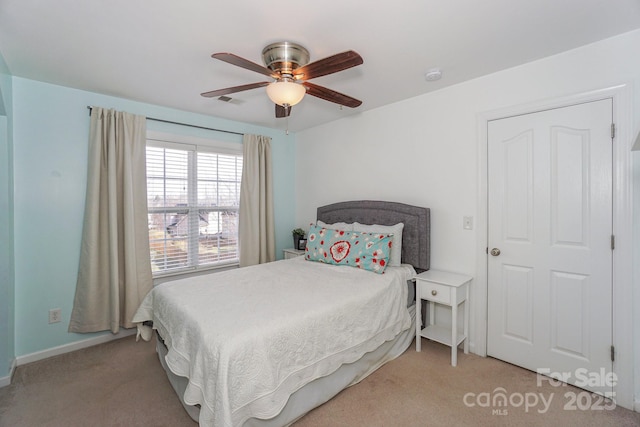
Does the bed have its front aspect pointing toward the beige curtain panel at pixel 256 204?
no

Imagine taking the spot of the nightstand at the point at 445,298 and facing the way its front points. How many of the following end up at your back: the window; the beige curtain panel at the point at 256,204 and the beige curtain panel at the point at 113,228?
0

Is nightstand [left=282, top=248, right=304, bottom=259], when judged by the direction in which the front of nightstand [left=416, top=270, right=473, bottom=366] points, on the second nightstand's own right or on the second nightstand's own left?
on the second nightstand's own right

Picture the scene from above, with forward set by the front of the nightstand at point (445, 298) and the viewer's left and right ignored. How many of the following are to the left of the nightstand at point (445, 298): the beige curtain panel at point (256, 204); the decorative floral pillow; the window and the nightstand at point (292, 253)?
0

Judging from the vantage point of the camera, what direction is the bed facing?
facing the viewer and to the left of the viewer

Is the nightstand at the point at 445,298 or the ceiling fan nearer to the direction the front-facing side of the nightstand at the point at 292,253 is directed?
the ceiling fan

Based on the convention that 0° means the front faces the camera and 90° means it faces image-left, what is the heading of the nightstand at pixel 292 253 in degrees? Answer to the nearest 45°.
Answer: approximately 45°

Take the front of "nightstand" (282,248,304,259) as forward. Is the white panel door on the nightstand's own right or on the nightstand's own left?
on the nightstand's own left

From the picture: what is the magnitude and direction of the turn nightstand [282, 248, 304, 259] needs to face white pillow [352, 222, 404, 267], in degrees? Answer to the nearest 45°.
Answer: approximately 90° to its left

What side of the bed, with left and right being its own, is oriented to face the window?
right

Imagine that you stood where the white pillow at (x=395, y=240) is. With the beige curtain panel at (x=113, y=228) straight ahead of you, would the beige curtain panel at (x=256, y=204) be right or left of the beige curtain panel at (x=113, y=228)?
right

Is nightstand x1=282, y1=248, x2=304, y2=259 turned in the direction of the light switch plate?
no

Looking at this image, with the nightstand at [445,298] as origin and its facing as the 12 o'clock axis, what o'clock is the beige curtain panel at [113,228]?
The beige curtain panel is roughly at 1 o'clock from the nightstand.

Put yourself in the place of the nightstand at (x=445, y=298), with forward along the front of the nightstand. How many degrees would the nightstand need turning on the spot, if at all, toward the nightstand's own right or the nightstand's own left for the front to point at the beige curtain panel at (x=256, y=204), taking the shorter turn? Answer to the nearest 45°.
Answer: approximately 45° to the nightstand's own right
